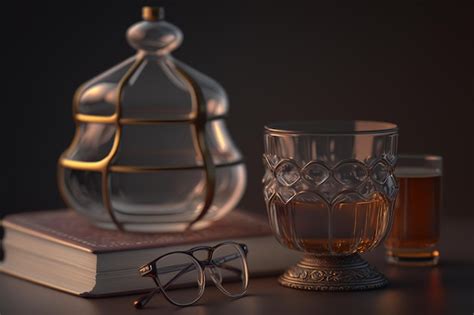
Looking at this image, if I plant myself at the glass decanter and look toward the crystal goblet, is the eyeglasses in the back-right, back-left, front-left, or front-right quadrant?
front-right

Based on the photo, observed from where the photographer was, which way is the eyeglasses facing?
facing the viewer and to the right of the viewer

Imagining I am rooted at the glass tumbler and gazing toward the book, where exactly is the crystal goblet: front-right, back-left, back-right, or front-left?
front-left
